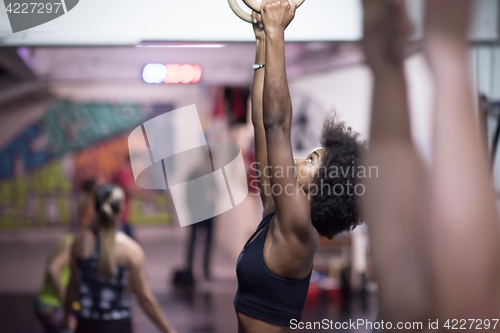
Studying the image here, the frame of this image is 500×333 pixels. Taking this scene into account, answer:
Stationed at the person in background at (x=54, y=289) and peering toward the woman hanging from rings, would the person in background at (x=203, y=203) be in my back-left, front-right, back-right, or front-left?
back-left

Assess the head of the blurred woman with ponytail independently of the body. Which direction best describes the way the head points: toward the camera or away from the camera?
away from the camera

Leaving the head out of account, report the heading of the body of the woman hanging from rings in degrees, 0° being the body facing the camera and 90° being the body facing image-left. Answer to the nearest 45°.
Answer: approximately 90°

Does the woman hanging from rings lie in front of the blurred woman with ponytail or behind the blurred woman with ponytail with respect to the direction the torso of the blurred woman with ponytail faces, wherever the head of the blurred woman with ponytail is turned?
behind

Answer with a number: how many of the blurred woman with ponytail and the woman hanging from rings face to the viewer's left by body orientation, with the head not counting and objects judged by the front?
1

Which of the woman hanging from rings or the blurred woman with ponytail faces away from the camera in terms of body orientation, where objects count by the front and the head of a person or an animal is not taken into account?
the blurred woman with ponytail

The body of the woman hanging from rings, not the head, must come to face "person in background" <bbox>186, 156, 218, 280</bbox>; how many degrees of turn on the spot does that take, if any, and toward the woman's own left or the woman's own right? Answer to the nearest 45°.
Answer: approximately 90° to the woman's own right

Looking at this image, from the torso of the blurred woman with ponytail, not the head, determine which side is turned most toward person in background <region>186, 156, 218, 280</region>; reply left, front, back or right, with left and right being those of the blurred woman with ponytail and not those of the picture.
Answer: front

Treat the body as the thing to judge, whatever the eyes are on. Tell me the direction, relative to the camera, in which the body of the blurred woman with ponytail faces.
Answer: away from the camera

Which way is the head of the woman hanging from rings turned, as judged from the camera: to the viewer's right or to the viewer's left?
to the viewer's left
